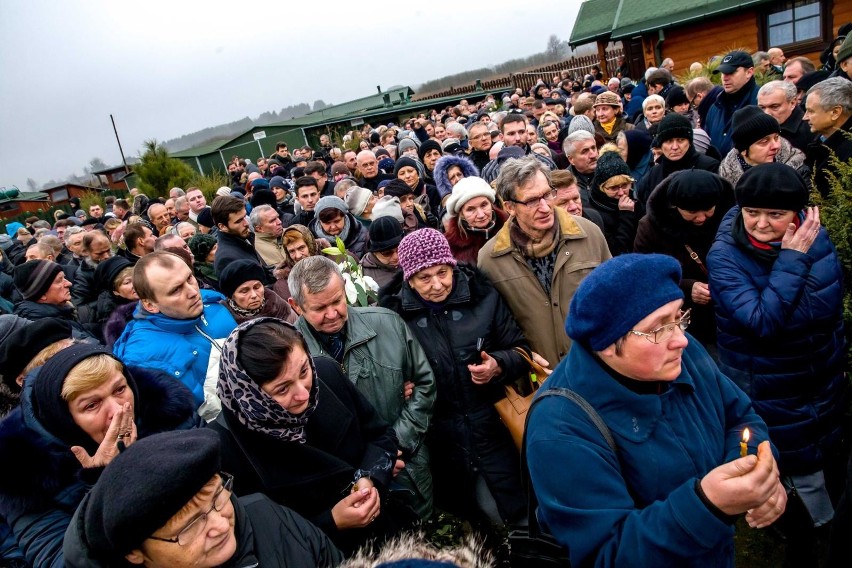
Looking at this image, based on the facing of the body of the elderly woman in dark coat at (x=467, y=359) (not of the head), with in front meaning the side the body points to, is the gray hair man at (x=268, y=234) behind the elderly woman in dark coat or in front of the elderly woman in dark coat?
behind

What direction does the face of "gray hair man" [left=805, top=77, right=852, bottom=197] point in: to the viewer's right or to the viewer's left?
to the viewer's left

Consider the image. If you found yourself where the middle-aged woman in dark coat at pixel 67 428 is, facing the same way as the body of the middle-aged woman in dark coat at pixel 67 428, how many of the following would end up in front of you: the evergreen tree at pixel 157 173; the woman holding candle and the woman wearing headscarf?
2

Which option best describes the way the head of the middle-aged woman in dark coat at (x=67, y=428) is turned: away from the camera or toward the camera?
toward the camera

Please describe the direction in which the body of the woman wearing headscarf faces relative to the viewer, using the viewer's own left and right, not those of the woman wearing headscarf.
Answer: facing the viewer and to the right of the viewer

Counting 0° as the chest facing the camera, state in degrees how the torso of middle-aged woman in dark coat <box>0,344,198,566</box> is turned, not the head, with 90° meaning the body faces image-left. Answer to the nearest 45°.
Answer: approximately 315°

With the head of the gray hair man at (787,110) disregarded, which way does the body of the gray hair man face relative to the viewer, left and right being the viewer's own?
facing the viewer and to the left of the viewer

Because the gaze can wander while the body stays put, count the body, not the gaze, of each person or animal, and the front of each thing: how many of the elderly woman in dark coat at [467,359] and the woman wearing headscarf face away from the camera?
0

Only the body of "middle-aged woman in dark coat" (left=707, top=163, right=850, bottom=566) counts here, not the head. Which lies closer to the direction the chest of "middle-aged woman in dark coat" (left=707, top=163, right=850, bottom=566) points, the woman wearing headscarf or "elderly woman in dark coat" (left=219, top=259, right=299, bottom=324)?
the woman wearing headscarf

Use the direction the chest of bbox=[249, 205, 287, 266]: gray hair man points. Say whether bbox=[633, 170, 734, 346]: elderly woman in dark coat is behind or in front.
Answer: in front

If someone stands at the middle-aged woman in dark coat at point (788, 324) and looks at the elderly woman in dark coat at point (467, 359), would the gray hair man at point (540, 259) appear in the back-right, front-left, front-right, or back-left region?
front-right

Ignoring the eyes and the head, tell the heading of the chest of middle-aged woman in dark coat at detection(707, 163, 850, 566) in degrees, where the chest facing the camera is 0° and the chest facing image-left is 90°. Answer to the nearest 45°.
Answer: approximately 45°

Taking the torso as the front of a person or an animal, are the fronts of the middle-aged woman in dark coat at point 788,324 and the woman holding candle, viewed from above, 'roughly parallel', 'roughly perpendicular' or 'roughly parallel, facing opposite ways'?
roughly perpendicular

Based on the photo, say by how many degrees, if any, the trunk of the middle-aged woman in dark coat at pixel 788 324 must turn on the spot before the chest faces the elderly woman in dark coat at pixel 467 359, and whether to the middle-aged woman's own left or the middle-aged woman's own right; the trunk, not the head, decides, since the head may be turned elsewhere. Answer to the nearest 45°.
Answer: approximately 45° to the middle-aged woman's own right

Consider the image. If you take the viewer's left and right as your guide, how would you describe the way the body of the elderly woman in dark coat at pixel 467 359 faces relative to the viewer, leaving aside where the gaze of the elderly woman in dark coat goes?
facing the viewer

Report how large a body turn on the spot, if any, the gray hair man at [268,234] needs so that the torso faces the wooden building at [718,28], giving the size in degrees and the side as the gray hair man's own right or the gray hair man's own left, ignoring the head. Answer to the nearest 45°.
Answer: approximately 90° to the gray hair man's own left
